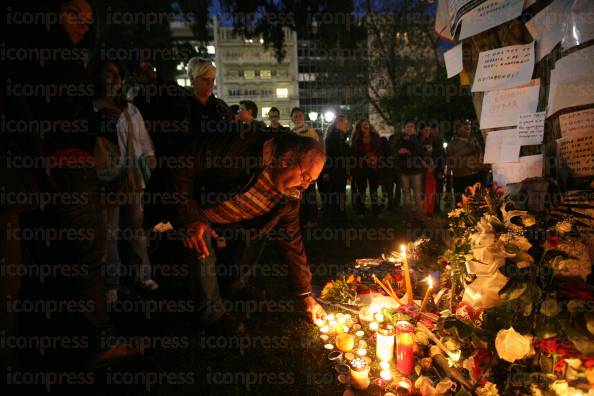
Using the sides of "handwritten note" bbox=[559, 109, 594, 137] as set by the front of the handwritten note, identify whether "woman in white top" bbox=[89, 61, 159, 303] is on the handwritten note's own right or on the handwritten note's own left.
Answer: on the handwritten note's own right

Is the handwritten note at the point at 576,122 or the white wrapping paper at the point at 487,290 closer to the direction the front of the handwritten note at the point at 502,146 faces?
the white wrapping paper

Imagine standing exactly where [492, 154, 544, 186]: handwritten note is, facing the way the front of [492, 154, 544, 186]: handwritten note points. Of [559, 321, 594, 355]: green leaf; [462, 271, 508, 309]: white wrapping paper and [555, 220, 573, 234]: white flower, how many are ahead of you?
3

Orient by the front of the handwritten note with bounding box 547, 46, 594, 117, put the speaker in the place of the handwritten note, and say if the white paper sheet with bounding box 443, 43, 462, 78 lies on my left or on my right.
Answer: on my right

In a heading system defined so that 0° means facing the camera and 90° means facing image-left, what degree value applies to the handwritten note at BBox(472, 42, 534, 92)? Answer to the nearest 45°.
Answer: approximately 0°
